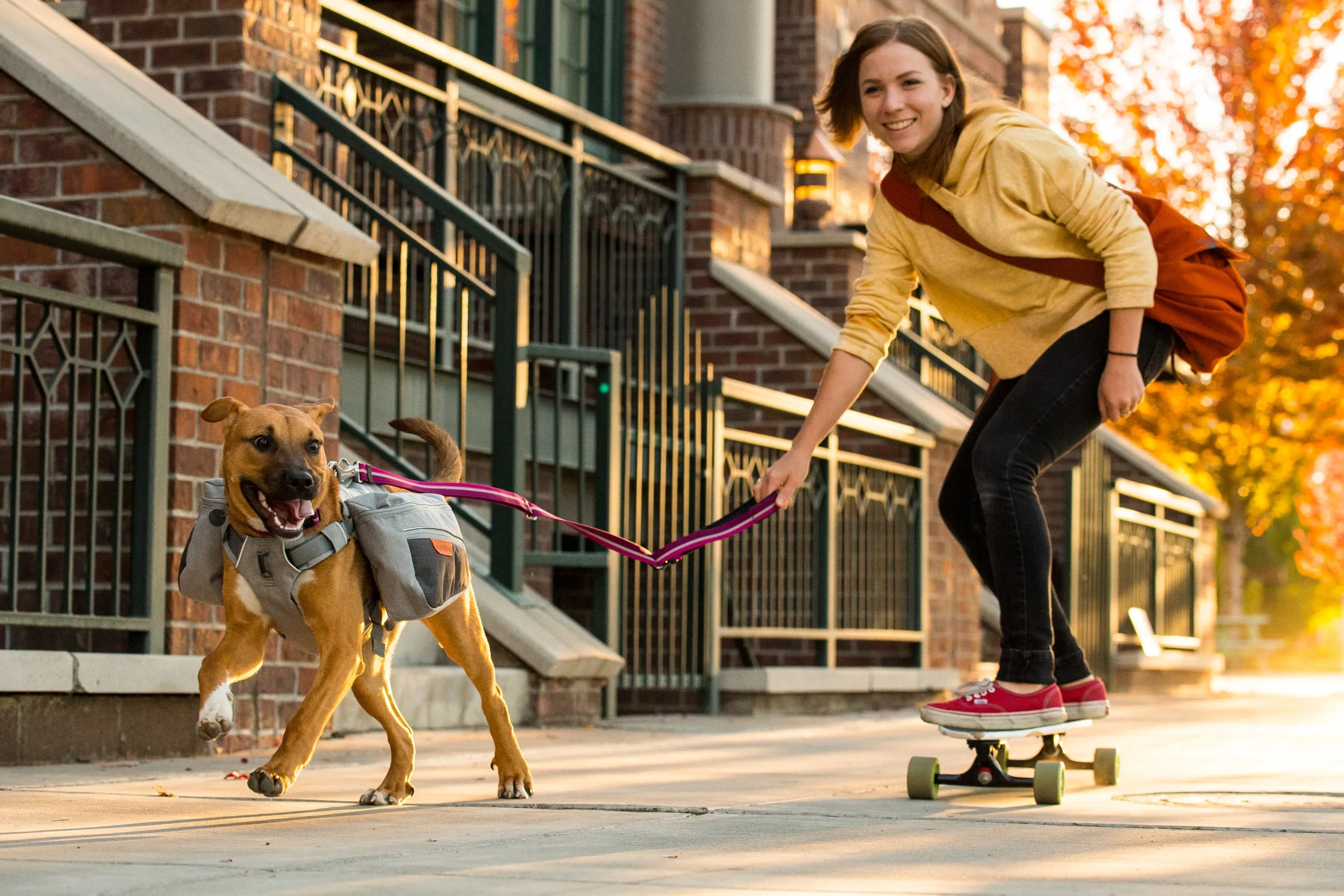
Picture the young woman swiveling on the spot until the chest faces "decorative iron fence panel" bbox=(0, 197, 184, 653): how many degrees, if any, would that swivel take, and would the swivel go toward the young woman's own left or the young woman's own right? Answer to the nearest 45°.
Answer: approximately 45° to the young woman's own right

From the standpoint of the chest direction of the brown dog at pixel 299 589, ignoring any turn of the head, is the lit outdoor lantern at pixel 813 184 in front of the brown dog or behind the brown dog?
behind

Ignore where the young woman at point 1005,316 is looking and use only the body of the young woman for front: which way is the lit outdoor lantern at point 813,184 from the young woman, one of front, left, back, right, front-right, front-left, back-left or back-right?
back-right

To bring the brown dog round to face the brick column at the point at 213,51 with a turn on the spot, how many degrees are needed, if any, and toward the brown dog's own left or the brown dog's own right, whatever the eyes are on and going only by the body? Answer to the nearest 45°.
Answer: approximately 135° to the brown dog's own right

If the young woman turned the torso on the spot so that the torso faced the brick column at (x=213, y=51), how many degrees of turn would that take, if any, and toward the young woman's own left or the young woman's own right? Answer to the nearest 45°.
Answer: approximately 90° to the young woman's own right

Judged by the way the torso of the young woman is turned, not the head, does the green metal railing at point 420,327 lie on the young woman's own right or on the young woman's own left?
on the young woman's own right

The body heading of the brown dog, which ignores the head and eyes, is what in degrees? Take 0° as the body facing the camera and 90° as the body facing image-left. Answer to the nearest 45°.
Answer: approximately 45°

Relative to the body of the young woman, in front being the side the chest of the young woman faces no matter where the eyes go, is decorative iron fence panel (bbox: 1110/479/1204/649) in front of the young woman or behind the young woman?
behind

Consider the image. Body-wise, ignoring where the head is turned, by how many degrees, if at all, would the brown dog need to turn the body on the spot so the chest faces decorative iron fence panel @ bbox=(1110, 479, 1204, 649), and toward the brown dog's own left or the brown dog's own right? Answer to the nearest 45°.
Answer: approximately 180°
